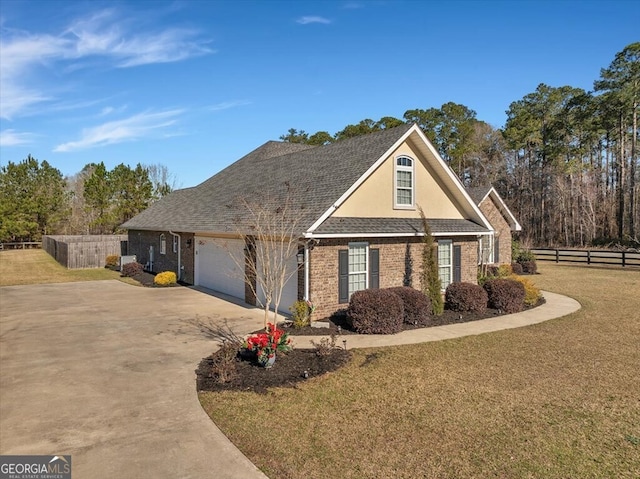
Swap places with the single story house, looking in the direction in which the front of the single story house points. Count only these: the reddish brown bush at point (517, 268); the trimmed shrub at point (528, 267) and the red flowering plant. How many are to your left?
2

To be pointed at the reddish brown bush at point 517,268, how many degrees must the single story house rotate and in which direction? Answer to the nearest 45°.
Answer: approximately 90° to its left

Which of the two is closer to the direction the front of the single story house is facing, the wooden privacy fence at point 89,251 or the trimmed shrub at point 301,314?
the trimmed shrub

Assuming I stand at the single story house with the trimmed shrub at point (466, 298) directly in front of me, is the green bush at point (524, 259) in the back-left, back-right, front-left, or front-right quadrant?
front-left

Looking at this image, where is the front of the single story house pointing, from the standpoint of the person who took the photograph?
facing the viewer and to the right of the viewer

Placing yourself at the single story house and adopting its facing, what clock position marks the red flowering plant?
The red flowering plant is roughly at 2 o'clock from the single story house.

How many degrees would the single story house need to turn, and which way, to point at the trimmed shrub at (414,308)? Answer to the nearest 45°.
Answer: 0° — it already faces it

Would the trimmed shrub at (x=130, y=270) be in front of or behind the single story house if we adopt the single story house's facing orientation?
behind

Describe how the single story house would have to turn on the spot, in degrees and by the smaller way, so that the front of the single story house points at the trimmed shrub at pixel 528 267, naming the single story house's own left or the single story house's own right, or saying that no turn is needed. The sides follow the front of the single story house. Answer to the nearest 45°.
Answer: approximately 90° to the single story house's own left

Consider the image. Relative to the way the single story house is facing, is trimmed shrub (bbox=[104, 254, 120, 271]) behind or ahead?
behind

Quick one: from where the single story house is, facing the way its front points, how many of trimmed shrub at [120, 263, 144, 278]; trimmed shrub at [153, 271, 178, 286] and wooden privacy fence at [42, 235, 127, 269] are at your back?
3
